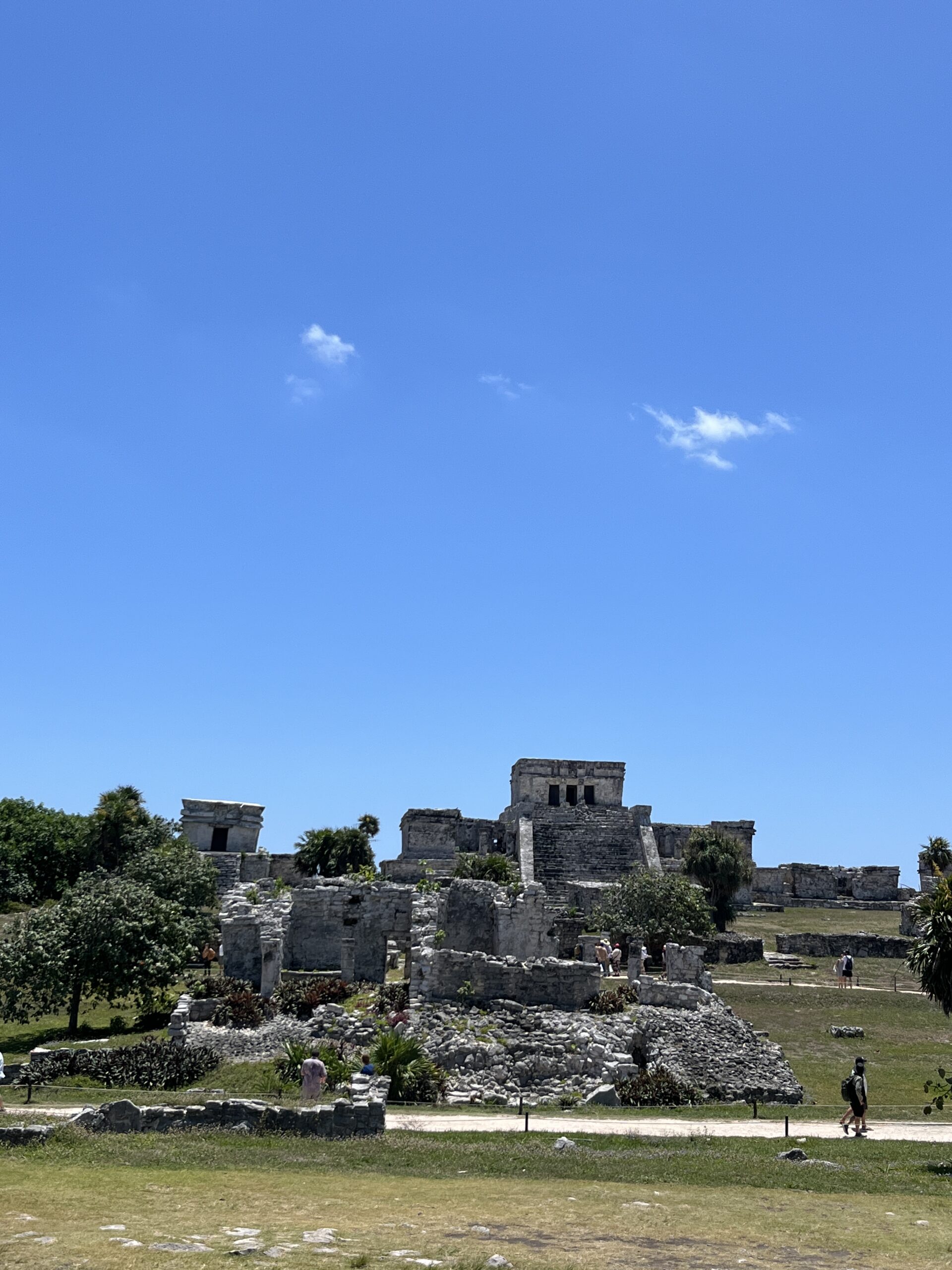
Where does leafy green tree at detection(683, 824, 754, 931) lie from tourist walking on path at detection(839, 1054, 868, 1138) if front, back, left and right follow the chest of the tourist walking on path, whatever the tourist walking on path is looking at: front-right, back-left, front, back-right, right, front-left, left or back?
left

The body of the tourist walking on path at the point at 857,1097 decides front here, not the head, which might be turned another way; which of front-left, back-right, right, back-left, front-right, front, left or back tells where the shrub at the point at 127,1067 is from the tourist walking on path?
back

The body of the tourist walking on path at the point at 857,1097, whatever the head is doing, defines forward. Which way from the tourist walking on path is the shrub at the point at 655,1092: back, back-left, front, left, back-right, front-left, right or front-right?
back-left

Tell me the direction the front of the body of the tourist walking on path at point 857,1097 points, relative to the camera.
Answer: to the viewer's right

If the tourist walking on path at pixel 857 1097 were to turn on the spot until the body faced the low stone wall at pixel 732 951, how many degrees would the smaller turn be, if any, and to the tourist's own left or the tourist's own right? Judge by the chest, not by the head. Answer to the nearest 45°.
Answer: approximately 90° to the tourist's own left

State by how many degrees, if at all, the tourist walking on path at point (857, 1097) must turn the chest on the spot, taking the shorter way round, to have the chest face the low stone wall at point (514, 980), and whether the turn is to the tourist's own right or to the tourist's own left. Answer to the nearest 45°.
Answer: approximately 135° to the tourist's own left

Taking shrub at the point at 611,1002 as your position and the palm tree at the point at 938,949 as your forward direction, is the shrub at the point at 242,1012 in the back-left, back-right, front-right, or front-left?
back-right

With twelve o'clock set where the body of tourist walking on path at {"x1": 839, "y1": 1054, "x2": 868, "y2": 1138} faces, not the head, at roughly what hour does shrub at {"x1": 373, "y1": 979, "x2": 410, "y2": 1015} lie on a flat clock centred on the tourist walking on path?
The shrub is roughly at 7 o'clock from the tourist walking on path.

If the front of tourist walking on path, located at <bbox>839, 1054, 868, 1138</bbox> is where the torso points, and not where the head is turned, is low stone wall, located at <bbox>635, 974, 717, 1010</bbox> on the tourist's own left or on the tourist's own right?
on the tourist's own left

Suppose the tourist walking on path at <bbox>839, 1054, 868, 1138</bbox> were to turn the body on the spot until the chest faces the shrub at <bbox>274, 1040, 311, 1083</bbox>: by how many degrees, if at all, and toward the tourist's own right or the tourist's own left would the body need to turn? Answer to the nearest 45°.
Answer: approximately 180°

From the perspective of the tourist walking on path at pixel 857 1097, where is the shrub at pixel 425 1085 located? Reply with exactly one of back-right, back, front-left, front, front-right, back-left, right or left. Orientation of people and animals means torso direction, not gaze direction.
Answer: back

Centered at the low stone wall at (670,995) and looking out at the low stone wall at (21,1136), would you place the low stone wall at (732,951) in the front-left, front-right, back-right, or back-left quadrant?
back-right

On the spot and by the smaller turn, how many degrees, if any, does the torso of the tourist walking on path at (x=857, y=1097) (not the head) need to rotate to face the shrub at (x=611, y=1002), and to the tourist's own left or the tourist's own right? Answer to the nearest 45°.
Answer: approximately 135° to the tourist's own left
